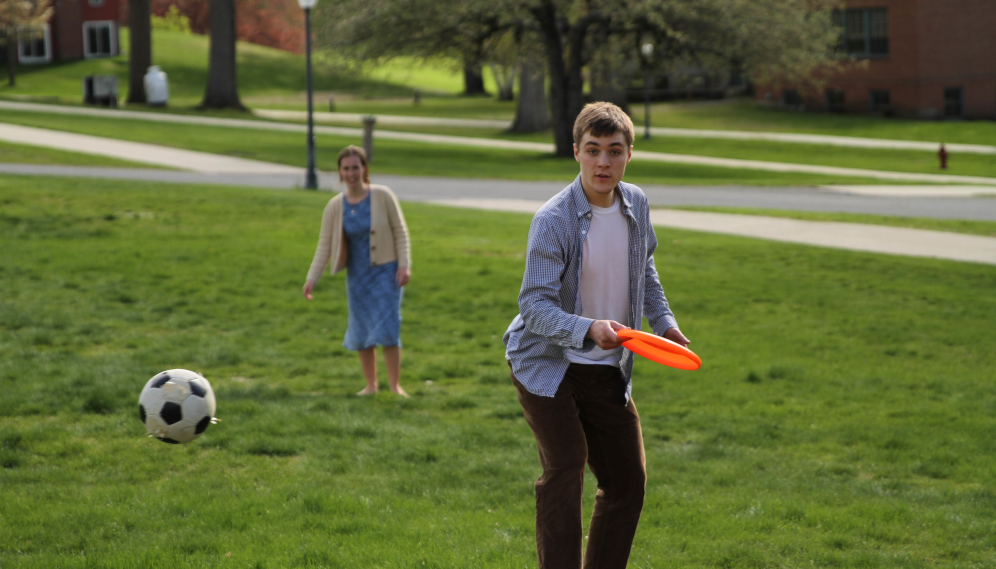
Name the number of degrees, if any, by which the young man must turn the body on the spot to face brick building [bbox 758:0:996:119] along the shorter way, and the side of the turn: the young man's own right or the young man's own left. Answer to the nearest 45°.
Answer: approximately 135° to the young man's own left

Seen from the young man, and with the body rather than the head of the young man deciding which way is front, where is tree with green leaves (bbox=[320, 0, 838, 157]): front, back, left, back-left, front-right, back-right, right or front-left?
back-left

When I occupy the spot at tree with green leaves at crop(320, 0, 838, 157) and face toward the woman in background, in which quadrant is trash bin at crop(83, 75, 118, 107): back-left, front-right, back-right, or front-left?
back-right

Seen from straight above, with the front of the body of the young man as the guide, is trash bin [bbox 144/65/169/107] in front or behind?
behind

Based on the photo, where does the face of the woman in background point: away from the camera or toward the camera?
toward the camera
